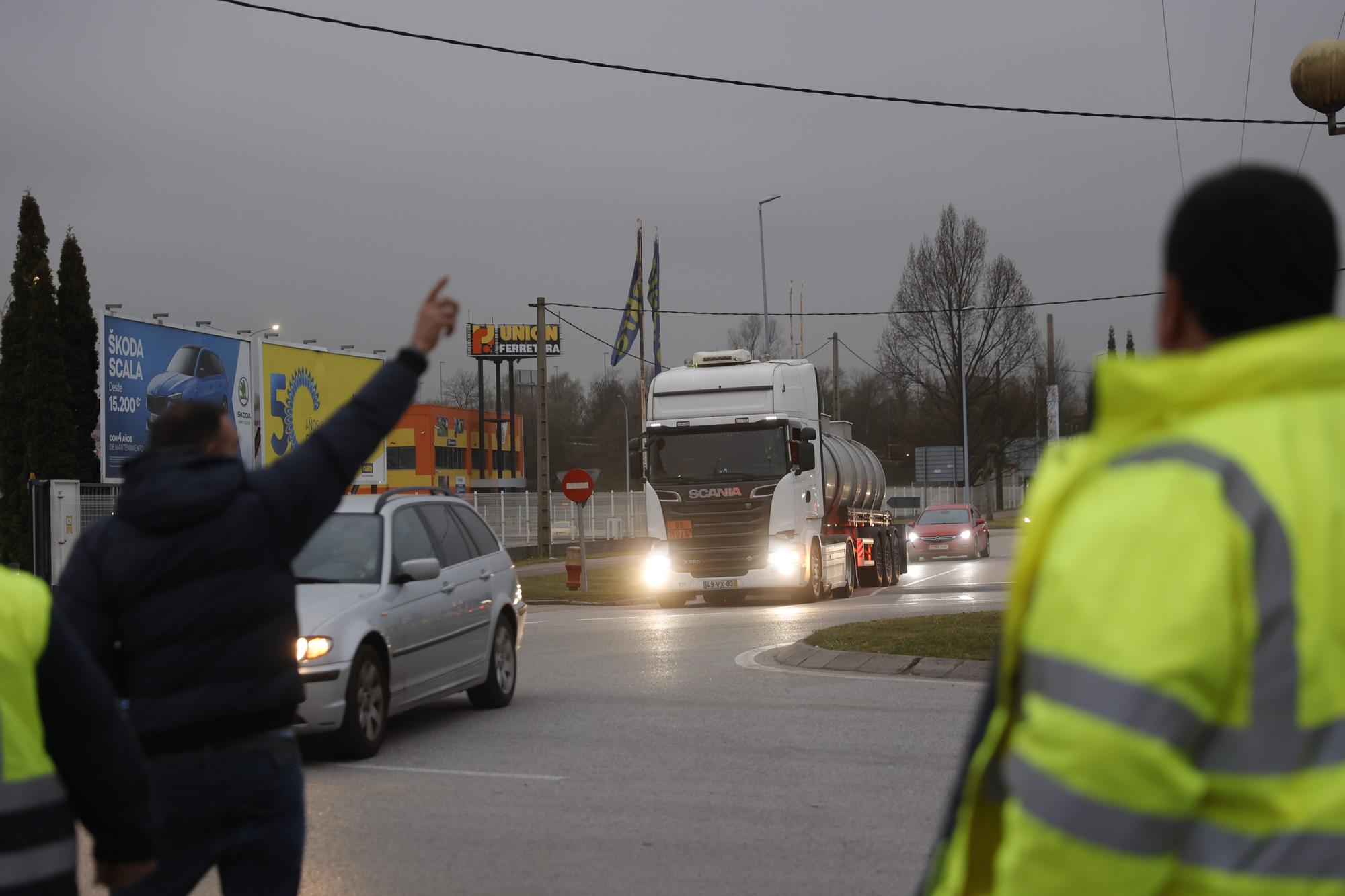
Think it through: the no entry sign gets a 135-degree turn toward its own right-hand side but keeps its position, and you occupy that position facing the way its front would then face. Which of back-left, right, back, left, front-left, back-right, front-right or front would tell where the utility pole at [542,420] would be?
front-right

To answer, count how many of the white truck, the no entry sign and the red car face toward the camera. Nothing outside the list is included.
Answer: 3

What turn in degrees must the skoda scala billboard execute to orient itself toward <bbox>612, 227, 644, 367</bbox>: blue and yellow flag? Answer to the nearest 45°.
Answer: approximately 45° to its left

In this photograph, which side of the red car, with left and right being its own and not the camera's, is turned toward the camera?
front

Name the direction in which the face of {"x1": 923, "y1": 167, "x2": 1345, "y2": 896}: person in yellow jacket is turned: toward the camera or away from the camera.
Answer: away from the camera

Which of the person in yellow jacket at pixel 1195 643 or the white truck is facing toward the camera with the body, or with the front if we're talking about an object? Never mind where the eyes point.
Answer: the white truck

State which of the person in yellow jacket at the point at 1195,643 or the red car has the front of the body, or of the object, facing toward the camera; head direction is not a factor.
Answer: the red car

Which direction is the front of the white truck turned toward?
toward the camera

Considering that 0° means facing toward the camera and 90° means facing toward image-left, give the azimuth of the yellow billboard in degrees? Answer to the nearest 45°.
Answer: approximately 315°
